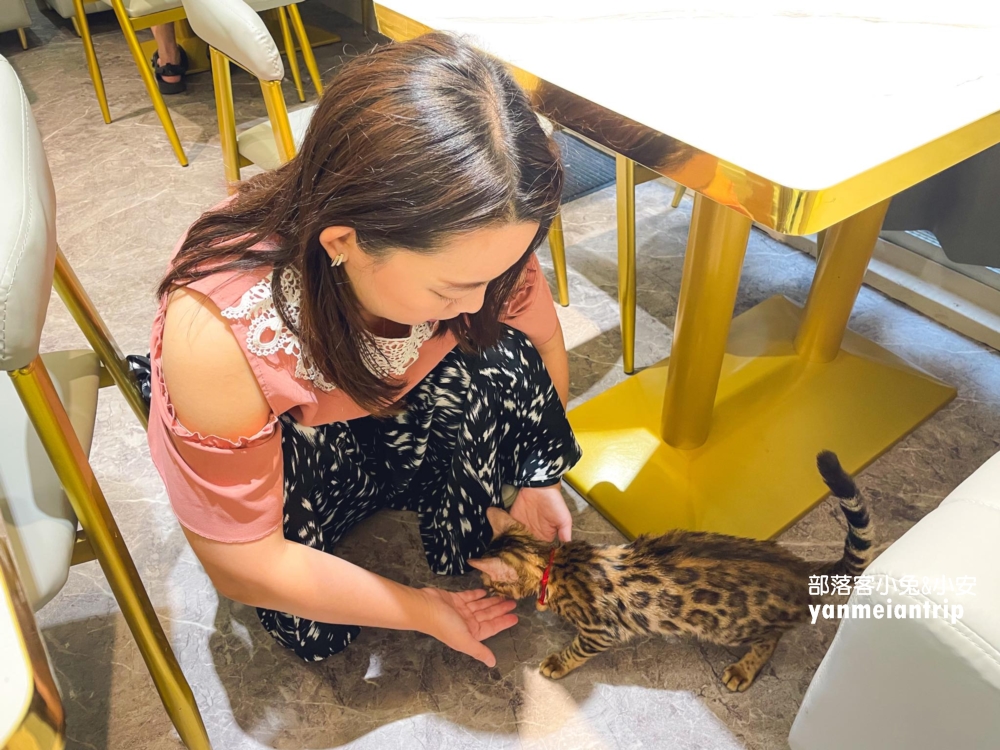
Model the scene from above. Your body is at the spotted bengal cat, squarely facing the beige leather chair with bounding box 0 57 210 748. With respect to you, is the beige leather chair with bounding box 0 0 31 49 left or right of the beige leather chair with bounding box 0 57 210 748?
right

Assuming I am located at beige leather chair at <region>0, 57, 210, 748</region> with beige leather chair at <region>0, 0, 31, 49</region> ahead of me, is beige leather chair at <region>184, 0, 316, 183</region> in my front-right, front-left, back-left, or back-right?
front-right

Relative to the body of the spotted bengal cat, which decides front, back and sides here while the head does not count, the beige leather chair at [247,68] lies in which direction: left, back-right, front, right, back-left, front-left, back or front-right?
front-right

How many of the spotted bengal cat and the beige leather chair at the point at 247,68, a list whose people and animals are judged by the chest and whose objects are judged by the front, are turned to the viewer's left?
1

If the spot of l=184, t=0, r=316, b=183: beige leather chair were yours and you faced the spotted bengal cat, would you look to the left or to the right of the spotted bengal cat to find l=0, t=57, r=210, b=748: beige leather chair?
right

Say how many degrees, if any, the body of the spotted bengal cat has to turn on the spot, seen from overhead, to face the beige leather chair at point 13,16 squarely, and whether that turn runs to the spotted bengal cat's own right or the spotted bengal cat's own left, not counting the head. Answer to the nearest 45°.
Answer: approximately 45° to the spotted bengal cat's own right

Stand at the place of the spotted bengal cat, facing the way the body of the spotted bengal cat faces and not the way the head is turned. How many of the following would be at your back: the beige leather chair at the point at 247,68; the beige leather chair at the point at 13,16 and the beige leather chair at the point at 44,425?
0

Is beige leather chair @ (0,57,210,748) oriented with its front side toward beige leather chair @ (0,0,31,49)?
no

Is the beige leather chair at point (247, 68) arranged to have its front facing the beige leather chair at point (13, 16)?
no

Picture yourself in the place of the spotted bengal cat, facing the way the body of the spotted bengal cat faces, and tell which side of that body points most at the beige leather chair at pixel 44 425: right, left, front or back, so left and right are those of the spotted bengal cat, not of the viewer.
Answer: front

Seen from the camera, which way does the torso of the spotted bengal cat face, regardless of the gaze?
to the viewer's left
